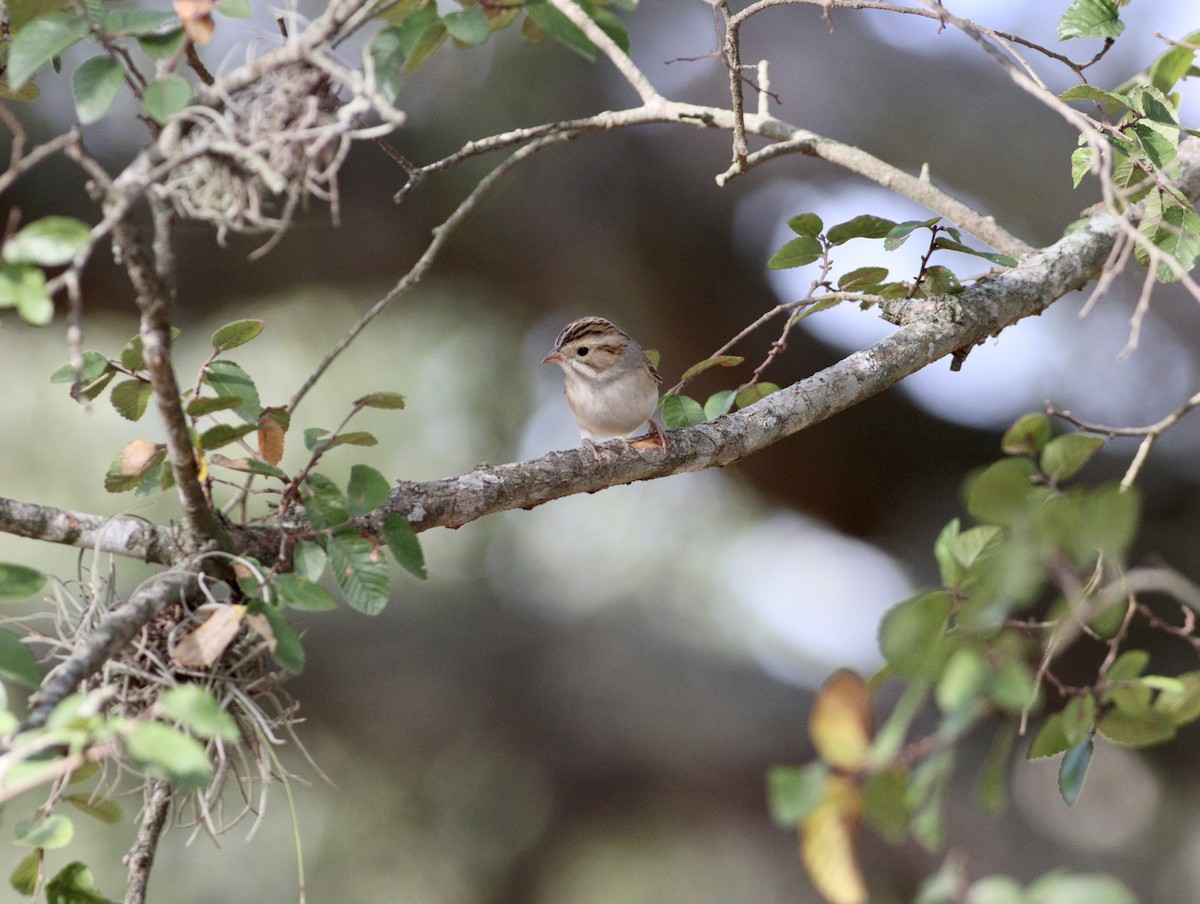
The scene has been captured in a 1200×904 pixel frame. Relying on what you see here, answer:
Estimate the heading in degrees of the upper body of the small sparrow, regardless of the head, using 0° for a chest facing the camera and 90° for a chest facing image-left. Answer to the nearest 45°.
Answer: approximately 45°

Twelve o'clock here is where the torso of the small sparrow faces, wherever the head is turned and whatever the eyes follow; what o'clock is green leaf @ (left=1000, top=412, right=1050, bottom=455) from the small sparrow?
The green leaf is roughly at 10 o'clock from the small sparrow.

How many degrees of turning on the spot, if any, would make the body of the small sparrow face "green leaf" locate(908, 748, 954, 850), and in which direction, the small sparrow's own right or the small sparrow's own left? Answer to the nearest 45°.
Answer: approximately 45° to the small sparrow's own left

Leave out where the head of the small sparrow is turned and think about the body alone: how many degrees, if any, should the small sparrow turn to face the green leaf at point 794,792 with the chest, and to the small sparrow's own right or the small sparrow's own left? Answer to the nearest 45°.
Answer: approximately 45° to the small sparrow's own left

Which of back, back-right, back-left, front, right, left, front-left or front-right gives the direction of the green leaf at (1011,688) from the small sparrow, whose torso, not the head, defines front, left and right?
front-left

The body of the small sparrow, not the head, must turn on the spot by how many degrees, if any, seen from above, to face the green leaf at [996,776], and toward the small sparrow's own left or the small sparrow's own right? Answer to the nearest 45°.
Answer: approximately 45° to the small sparrow's own left

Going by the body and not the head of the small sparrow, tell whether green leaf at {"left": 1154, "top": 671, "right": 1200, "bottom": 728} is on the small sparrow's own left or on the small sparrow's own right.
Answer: on the small sparrow's own left

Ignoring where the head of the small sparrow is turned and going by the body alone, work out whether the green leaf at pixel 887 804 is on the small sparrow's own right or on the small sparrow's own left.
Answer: on the small sparrow's own left

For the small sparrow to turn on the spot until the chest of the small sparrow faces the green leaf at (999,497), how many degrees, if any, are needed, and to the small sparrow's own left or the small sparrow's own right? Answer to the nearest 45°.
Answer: approximately 45° to the small sparrow's own left

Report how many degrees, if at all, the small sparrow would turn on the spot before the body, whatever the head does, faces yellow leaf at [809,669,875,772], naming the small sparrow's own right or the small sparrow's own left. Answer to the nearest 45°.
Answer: approximately 45° to the small sparrow's own left
